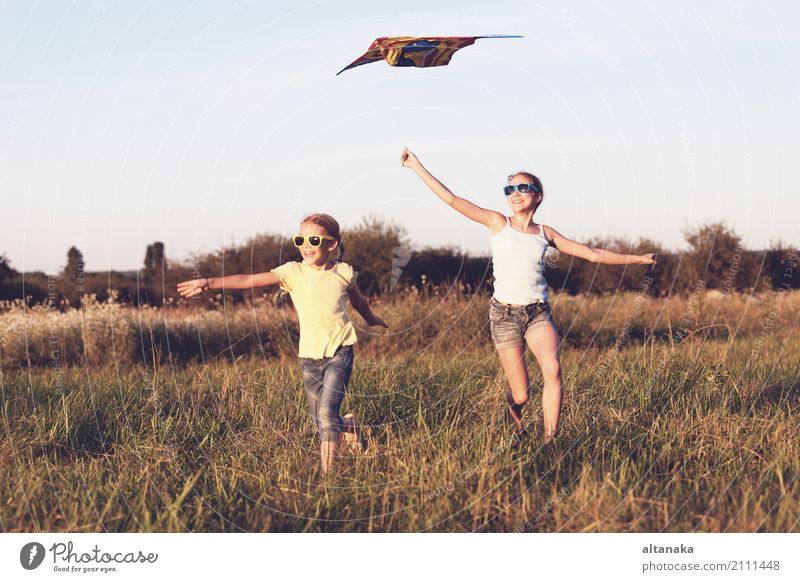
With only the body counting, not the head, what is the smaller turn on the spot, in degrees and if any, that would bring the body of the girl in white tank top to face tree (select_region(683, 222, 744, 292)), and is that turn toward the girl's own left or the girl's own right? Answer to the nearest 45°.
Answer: approximately 180°

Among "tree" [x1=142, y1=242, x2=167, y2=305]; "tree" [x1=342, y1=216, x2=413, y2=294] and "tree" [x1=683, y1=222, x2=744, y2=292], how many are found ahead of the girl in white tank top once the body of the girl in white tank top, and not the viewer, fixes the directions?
0

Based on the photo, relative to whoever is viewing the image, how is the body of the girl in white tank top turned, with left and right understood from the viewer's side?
facing the viewer

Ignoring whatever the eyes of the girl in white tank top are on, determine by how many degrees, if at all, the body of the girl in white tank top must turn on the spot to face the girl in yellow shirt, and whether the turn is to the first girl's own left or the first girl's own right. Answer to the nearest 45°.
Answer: approximately 90° to the first girl's own right

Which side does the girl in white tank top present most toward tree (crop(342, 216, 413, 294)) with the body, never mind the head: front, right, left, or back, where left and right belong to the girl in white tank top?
back

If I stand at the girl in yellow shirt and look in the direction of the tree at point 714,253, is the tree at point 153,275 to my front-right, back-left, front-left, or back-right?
front-left

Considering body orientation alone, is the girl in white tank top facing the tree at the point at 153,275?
no
